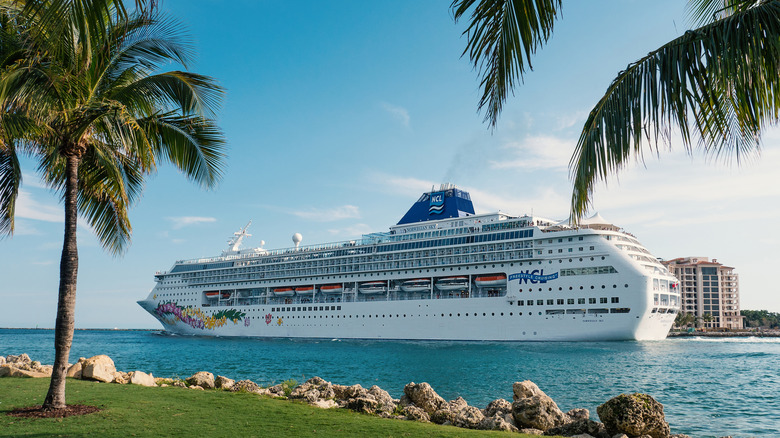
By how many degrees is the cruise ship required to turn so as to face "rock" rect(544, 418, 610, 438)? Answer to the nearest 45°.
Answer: approximately 135° to its left

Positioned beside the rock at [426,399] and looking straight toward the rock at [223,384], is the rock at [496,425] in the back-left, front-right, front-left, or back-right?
back-left

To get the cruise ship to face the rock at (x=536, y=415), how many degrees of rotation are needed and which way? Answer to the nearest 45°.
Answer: approximately 135° to its left

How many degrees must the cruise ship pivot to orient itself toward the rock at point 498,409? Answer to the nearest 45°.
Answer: approximately 135° to its left

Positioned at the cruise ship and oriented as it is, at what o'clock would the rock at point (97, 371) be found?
The rock is roughly at 8 o'clock from the cruise ship.

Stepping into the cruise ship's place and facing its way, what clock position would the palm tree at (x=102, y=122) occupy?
The palm tree is roughly at 8 o'clock from the cruise ship.

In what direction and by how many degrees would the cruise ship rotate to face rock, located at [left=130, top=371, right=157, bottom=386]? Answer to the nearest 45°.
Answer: approximately 135° to its left

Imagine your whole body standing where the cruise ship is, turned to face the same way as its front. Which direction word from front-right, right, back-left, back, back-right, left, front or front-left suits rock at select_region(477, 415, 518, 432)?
back-left

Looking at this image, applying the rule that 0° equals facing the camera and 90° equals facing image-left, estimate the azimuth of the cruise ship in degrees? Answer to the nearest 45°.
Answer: approximately 135°

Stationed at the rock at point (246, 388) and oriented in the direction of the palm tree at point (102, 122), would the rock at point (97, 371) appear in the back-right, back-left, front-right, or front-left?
front-right

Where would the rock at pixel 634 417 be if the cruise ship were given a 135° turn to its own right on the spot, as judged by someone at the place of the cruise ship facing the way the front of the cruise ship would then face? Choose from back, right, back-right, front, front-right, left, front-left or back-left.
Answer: right

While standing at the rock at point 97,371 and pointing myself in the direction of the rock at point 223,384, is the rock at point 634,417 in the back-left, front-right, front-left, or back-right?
front-right

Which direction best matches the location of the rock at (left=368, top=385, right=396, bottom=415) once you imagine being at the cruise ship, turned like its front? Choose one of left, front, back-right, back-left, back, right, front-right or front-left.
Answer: back-left
